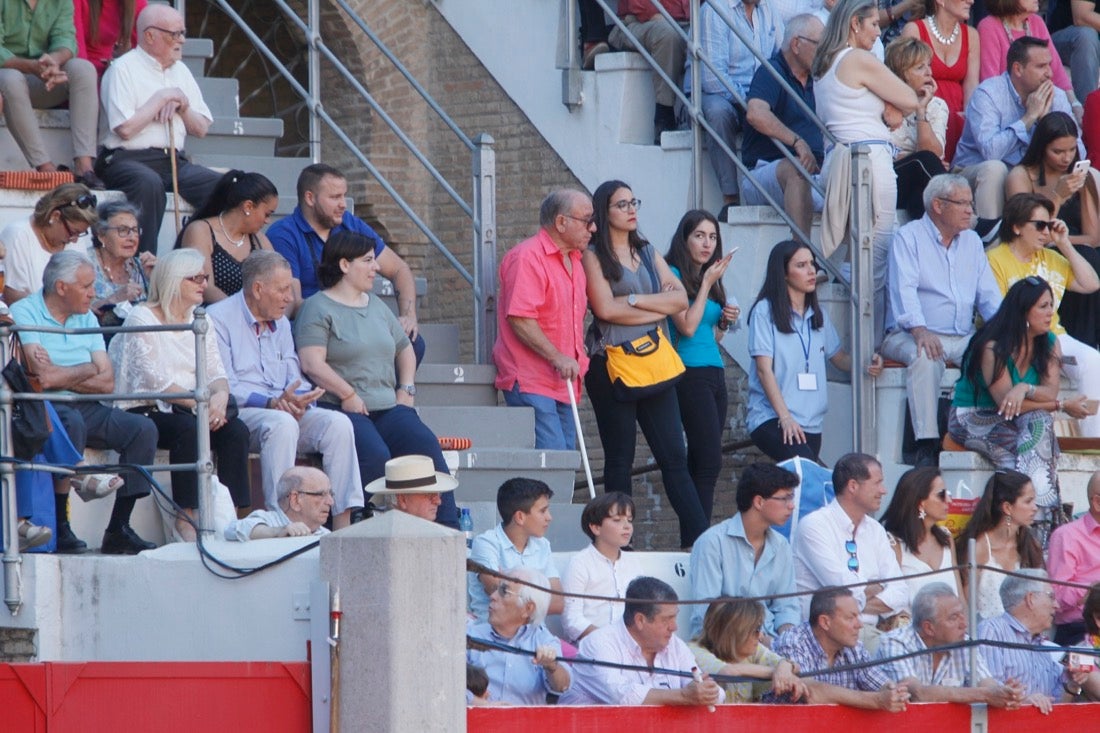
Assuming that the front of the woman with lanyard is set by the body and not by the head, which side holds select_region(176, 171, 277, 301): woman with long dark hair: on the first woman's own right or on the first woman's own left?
on the first woman's own right

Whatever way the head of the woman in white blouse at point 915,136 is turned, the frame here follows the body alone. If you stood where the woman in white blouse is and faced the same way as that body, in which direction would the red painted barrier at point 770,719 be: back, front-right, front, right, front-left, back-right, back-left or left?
front-right

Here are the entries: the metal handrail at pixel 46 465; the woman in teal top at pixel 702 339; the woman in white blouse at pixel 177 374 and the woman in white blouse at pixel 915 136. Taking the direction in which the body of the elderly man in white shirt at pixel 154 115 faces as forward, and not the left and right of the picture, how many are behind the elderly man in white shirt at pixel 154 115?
0

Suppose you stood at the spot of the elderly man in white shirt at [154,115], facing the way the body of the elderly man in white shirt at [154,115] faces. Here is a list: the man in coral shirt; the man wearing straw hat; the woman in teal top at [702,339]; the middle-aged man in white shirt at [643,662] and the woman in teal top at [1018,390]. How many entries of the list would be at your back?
0

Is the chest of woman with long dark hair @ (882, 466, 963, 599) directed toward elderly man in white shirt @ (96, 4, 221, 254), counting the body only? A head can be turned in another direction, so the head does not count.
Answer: no

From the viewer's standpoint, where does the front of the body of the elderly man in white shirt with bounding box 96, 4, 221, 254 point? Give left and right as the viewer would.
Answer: facing the viewer and to the right of the viewer

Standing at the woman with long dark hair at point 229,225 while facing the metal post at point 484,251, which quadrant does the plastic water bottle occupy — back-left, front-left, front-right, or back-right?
front-right

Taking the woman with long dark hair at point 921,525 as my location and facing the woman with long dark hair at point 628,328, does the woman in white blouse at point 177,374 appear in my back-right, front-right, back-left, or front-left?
front-left

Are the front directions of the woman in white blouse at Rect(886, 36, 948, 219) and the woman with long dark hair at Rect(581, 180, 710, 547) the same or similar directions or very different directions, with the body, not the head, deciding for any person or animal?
same or similar directions

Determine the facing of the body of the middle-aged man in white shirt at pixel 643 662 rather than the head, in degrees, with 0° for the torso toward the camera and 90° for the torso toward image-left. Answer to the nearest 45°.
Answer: approximately 315°

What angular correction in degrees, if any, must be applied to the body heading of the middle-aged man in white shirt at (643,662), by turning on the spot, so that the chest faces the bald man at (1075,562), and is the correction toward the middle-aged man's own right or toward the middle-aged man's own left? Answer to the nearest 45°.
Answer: approximately 90° to the middle-aged man's own left

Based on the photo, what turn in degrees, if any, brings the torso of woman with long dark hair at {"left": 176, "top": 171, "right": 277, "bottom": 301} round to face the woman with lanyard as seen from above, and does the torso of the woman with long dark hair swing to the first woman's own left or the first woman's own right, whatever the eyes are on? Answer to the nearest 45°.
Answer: approximately 45° to the first woman's own left

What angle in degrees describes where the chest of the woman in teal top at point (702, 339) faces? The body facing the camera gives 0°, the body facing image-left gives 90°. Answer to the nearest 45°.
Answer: approximately 315°
